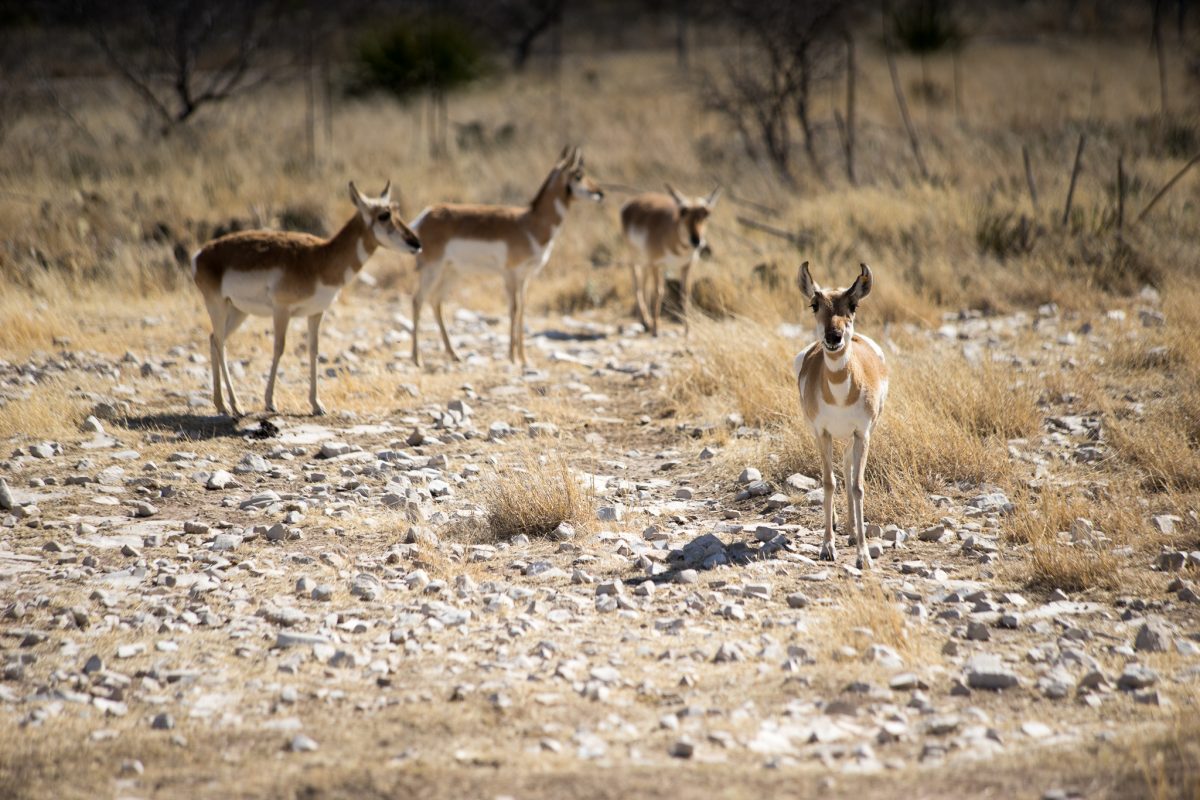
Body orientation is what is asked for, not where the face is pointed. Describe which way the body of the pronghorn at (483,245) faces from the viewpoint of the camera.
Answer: to the viewer's right

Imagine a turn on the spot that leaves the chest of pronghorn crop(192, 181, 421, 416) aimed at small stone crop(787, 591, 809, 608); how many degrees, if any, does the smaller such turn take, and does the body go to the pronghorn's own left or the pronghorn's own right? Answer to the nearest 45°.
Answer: approximately 45° to the pronghorn's own right

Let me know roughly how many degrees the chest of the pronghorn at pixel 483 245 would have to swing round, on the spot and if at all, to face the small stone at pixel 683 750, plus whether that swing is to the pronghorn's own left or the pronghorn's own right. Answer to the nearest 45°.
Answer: approximately 90° to the pronghorn's own right

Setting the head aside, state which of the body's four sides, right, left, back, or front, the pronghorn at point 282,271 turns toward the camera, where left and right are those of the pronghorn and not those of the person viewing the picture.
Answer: right

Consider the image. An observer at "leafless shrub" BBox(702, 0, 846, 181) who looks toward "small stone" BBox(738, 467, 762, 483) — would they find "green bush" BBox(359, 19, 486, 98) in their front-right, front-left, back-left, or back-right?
back-right

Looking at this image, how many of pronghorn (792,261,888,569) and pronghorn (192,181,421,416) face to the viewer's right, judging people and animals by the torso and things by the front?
1

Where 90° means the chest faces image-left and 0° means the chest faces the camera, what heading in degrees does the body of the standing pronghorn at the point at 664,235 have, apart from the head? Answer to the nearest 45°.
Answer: approximately 315°

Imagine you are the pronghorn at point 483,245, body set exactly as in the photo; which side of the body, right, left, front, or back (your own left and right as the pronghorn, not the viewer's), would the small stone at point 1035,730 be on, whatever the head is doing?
right

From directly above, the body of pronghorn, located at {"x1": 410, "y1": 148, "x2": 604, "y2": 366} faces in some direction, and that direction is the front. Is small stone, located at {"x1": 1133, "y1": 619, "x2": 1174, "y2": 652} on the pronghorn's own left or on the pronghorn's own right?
on the pronghorn's own right
